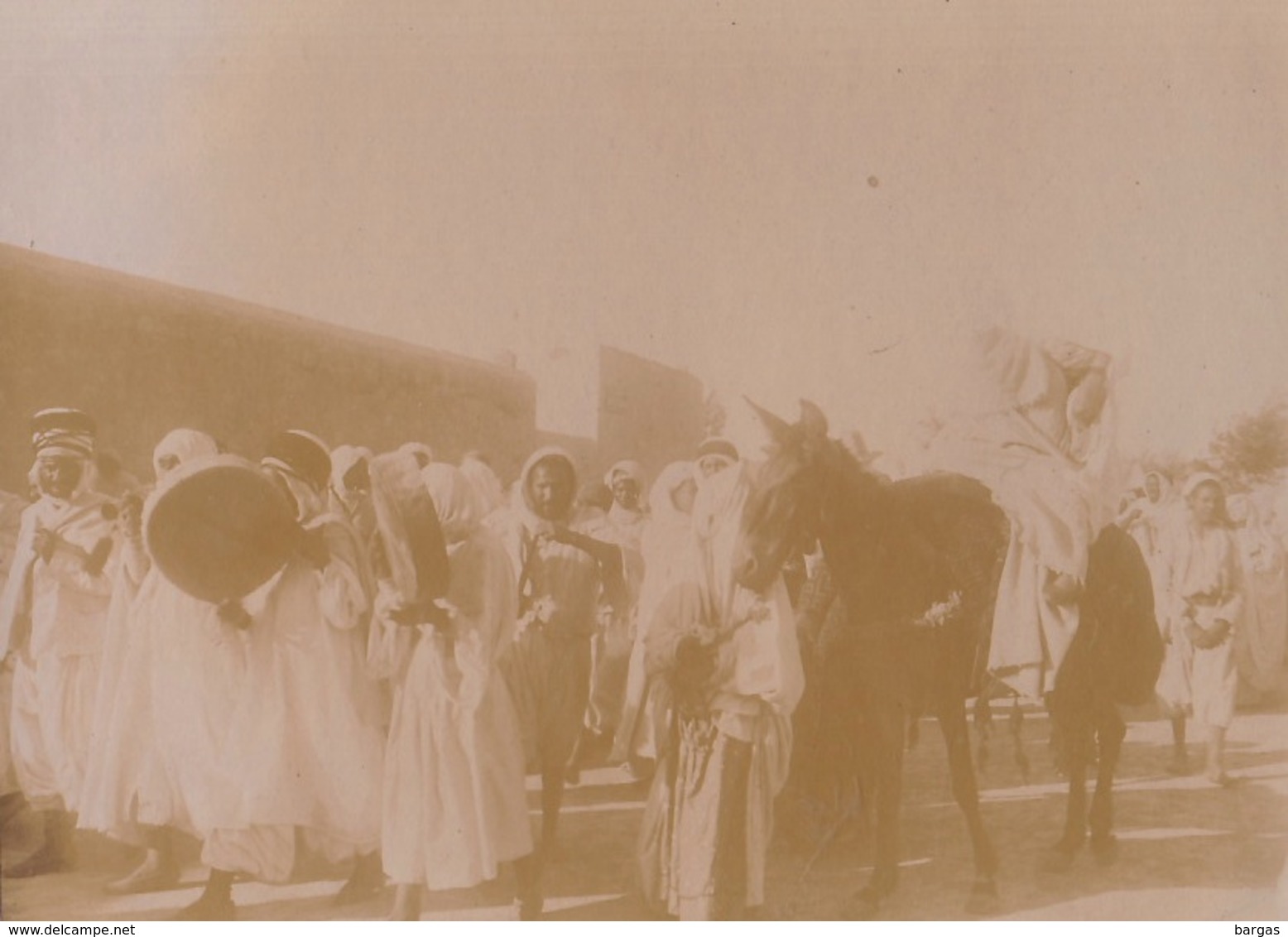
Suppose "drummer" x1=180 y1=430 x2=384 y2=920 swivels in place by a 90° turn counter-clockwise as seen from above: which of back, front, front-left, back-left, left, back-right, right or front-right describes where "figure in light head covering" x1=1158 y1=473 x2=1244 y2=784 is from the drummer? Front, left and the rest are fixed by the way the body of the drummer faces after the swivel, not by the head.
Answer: left

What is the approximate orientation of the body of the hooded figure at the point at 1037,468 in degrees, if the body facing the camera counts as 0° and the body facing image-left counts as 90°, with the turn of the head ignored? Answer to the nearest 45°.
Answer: approximately 90°

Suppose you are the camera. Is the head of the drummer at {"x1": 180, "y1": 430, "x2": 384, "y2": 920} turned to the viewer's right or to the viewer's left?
to the viewer's left

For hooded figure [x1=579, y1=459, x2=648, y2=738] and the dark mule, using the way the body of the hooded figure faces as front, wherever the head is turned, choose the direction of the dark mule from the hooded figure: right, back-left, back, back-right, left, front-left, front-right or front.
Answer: left

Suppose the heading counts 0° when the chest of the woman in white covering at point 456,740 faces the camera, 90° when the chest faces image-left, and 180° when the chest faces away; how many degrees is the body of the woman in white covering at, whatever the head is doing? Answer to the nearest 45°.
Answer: approximately 45°

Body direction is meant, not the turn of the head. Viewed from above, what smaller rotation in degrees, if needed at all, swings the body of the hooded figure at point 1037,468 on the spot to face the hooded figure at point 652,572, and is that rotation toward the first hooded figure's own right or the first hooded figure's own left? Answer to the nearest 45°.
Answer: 0° — they already face them

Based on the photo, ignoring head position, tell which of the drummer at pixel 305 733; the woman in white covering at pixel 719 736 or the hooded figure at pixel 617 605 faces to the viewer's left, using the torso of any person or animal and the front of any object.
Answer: the drummer

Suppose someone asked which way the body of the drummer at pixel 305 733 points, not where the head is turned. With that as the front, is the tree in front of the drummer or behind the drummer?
behind

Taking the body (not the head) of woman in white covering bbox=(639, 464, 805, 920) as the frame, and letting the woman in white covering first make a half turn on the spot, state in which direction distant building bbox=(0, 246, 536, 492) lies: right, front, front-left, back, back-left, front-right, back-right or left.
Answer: left

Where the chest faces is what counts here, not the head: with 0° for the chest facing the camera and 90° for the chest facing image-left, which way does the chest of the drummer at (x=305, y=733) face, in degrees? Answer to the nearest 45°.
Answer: approximately 90°

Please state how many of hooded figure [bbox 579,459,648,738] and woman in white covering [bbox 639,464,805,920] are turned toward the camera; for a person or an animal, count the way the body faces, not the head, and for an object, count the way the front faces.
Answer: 2

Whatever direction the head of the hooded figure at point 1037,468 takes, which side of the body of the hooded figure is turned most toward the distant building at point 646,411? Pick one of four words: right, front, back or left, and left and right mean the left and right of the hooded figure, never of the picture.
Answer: right

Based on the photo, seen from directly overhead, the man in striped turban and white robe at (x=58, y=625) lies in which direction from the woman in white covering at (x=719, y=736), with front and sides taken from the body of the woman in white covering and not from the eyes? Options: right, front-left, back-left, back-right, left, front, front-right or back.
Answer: right
